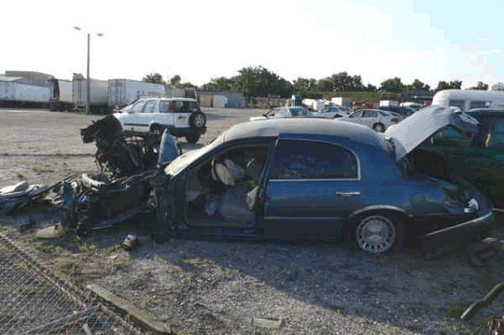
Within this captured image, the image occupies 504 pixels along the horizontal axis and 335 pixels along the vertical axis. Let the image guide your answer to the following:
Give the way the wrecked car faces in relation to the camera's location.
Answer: facing to the left of the viewer

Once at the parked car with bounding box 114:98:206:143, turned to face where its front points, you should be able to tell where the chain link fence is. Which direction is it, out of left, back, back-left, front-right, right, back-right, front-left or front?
back-left

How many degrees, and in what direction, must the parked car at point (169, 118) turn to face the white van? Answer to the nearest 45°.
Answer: approximately 135° to its right

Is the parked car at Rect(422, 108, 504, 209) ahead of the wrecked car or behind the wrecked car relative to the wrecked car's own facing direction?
behind

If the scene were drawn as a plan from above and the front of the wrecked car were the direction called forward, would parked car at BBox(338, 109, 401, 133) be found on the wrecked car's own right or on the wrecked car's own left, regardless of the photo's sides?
on the wrecked car's own right

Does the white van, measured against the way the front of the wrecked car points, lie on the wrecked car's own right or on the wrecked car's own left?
on the wrecked car's own right

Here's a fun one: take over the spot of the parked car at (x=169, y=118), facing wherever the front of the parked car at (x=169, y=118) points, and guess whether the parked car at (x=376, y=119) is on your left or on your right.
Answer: on your right

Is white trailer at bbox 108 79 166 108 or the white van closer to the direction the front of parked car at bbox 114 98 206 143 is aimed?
the white trailer

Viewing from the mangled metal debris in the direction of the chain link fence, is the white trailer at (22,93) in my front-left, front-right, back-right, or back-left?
back-right

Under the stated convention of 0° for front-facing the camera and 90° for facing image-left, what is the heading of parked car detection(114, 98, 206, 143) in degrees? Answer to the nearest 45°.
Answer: approximately 135°
